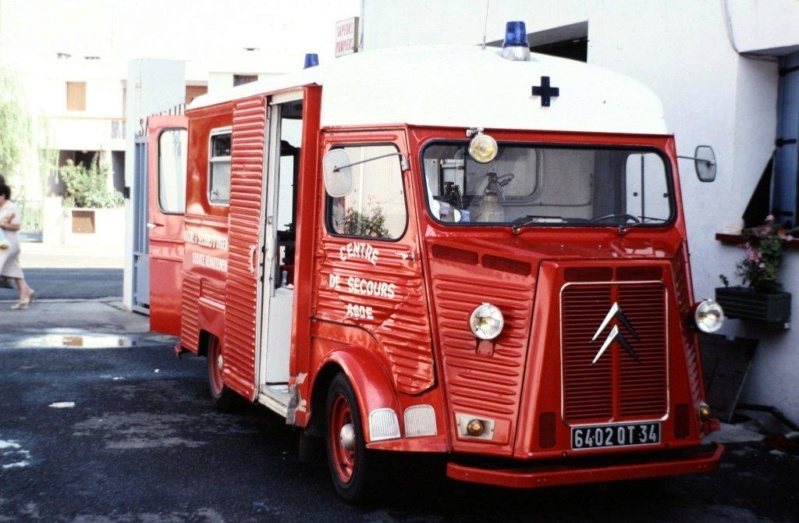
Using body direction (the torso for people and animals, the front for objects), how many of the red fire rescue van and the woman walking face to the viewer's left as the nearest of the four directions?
1

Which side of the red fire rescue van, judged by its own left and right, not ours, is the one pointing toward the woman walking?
back

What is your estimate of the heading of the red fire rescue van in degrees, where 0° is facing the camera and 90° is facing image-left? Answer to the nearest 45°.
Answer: approximately 315°

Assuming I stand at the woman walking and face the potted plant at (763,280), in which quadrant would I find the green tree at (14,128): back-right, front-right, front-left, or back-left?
back-left

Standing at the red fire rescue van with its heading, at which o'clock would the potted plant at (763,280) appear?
The potted plant is roughly at 9 o'clock from the red fire rescue van.

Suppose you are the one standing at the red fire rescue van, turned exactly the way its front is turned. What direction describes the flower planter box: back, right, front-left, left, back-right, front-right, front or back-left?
left

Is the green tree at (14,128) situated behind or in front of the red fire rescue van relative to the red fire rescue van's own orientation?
behind

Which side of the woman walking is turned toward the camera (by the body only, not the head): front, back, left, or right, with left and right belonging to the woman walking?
left
